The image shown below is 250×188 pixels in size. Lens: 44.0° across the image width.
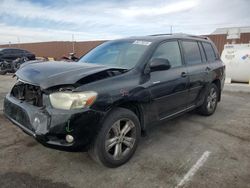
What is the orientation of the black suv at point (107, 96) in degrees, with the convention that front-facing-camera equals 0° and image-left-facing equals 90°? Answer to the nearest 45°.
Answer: approximately 45°

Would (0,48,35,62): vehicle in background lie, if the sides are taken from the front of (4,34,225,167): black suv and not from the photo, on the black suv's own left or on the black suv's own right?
on the black suv's own right

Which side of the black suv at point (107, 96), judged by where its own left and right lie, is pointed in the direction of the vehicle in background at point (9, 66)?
right

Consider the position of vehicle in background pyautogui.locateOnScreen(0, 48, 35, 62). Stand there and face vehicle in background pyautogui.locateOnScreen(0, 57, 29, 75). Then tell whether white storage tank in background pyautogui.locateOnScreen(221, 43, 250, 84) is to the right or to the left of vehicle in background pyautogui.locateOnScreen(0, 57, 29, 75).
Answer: left

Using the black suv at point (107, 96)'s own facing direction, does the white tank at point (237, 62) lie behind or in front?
behind
